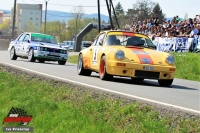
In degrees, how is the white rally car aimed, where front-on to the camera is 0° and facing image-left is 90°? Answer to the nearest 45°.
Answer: approximately 315°
